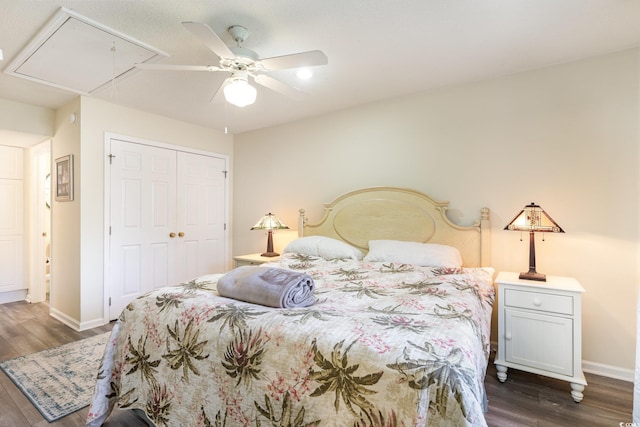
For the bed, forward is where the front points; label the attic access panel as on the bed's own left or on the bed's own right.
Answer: on the bed's own right

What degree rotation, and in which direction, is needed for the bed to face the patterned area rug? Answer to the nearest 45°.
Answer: approximately 90° to its right

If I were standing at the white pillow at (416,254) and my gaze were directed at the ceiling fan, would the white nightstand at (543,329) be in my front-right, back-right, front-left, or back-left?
back-left

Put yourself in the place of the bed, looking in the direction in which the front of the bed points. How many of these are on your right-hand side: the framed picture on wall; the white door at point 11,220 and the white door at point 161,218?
3

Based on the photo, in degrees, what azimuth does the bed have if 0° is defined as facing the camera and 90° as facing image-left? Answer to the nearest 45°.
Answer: approximately 45°

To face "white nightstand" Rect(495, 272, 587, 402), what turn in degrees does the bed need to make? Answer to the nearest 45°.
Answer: approximately 135° to its left

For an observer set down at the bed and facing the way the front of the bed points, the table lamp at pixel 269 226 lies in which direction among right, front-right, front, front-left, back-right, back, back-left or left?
back-right

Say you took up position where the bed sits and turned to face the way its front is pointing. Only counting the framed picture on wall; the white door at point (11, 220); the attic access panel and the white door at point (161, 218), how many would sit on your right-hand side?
4

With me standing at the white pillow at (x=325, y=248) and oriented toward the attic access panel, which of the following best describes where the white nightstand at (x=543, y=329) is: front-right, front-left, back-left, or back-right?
back-left

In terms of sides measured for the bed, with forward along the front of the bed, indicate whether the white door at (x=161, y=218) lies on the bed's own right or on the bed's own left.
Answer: on the bed's own right

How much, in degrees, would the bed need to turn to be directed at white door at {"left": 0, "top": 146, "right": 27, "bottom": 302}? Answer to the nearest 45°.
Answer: approximately 90° to its right

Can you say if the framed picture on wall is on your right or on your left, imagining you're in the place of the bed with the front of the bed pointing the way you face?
on your right
